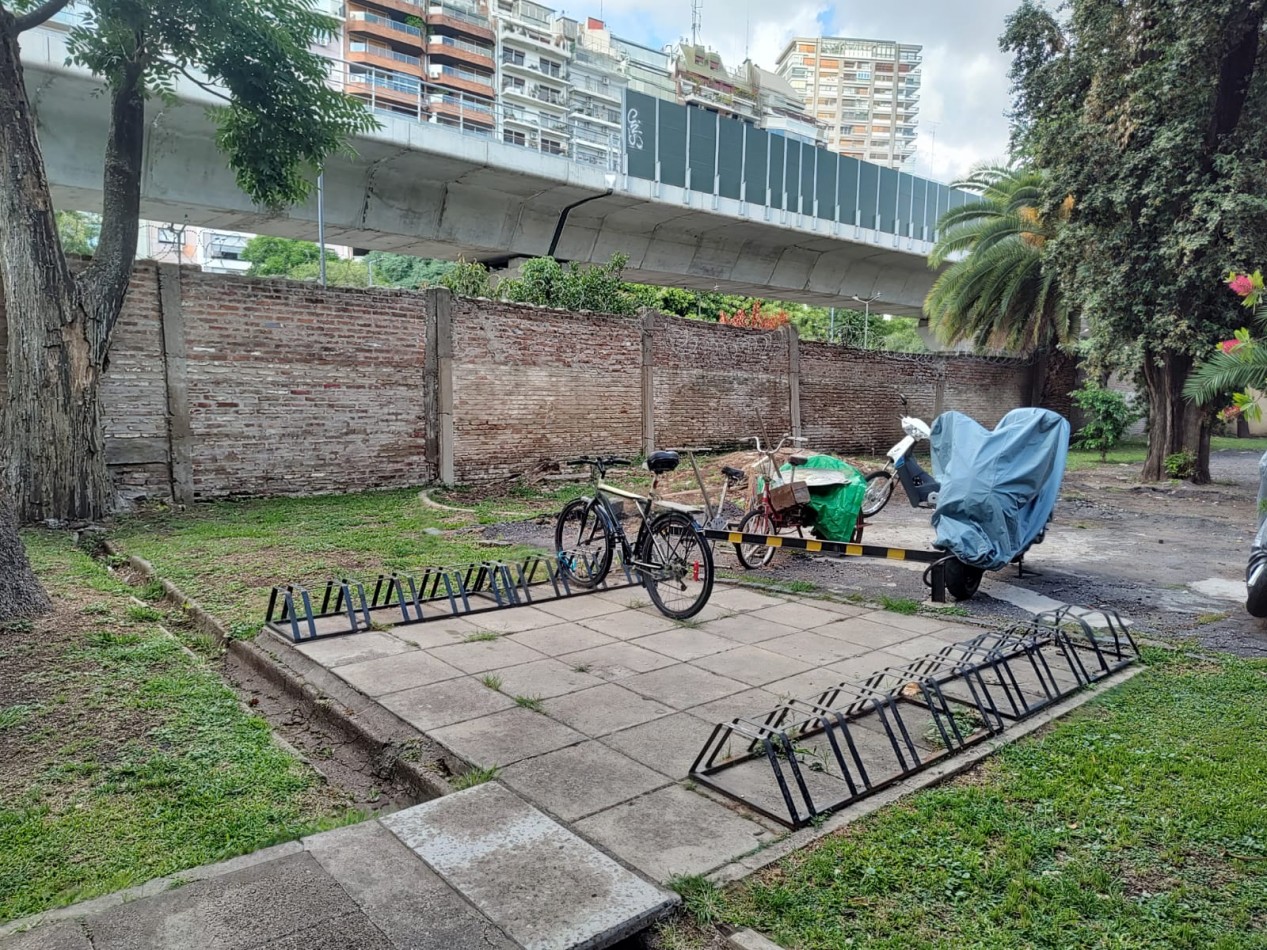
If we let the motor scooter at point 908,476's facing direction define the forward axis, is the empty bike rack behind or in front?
in front

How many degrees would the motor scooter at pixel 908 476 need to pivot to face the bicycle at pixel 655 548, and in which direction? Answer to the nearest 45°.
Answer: approximately 45° to its left

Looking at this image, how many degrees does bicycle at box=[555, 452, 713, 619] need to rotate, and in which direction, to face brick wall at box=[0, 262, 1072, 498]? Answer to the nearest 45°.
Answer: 0° — it already faces it

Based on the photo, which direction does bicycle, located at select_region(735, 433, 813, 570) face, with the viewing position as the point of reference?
facing the viewer and to the left of the viewer

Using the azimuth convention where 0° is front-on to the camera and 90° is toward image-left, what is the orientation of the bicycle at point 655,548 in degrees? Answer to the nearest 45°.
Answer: approximately 135°

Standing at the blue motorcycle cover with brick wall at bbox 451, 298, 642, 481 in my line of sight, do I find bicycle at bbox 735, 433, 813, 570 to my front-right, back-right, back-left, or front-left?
front-left

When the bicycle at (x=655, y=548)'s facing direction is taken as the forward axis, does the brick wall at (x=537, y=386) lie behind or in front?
in front

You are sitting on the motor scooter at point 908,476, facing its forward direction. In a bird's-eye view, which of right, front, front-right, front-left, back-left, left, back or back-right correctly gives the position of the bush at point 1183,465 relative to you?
back

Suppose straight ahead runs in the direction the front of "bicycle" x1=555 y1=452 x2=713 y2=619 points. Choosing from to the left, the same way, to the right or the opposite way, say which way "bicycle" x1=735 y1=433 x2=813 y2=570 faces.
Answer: to the left

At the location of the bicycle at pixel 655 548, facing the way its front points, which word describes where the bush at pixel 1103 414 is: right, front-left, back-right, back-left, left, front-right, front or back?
right

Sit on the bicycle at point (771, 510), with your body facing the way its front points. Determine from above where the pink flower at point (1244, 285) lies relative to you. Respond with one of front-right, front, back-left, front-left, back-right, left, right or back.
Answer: left

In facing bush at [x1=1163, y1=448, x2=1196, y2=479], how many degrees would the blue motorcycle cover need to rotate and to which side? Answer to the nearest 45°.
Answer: approximately 135° to its right

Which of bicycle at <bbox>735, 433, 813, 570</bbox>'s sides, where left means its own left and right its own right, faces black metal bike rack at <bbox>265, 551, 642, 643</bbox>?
front

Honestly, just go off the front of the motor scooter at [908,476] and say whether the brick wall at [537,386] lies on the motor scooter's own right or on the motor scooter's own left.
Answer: on the motor scooter's own right

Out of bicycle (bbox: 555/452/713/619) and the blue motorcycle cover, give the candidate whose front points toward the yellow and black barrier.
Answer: the blue motorcycle cover

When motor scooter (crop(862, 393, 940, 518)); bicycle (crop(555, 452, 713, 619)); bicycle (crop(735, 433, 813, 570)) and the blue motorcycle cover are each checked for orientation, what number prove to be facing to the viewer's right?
0
